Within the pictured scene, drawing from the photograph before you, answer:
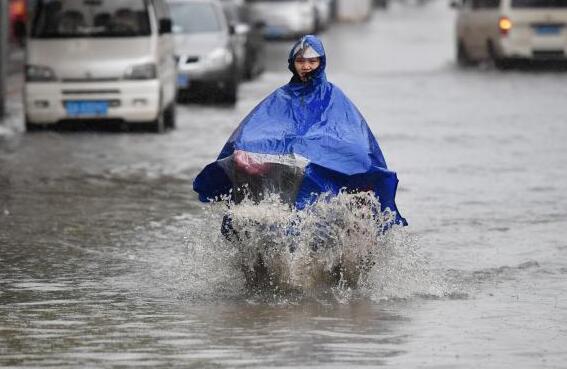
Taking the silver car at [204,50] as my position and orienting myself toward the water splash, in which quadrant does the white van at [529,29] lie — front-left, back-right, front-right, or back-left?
back-left

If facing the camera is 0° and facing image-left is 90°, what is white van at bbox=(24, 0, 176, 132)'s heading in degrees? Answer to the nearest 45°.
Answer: approximately 0°

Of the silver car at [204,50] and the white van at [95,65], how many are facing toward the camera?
2

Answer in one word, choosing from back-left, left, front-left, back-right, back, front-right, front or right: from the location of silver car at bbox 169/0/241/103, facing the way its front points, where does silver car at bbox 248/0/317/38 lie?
back

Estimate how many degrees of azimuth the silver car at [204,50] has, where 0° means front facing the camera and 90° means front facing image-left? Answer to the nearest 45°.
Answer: approximately 0°

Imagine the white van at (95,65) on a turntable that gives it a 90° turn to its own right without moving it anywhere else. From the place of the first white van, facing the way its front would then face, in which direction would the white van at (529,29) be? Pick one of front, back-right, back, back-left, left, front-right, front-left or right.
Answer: back-right

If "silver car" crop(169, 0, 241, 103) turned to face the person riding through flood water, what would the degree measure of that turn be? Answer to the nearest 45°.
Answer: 0° — it already faces them

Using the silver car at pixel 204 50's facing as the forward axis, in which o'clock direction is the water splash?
The water splash is roughly at 12 o'clock from the silver car.

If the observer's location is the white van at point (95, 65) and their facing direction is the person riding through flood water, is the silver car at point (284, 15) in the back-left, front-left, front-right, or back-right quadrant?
back-left

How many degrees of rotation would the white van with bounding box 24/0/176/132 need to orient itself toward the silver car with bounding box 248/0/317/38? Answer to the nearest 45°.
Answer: approximately 180°
